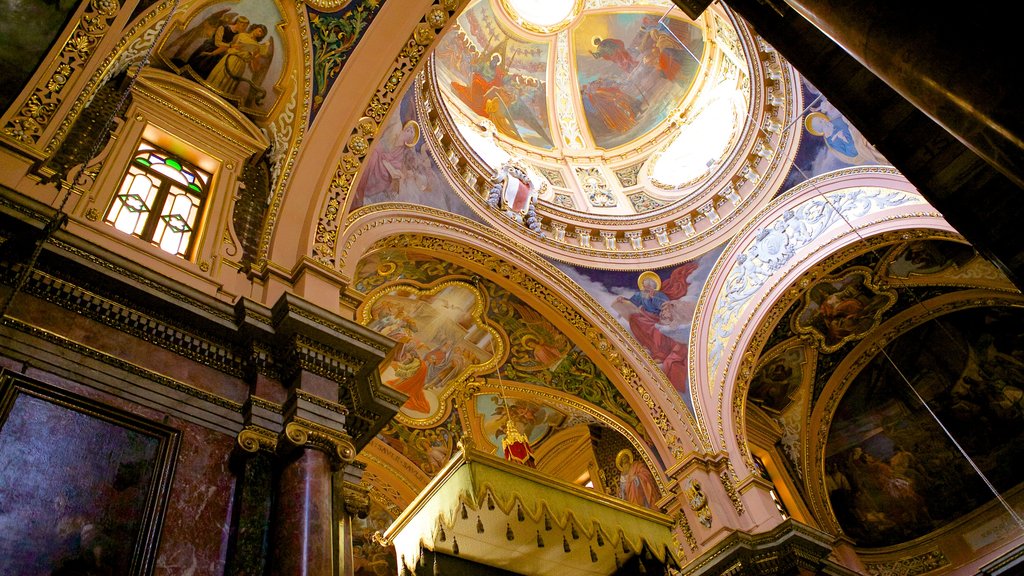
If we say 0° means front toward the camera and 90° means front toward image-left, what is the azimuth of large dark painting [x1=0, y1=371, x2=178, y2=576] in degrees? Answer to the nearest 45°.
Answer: approximately 315°
